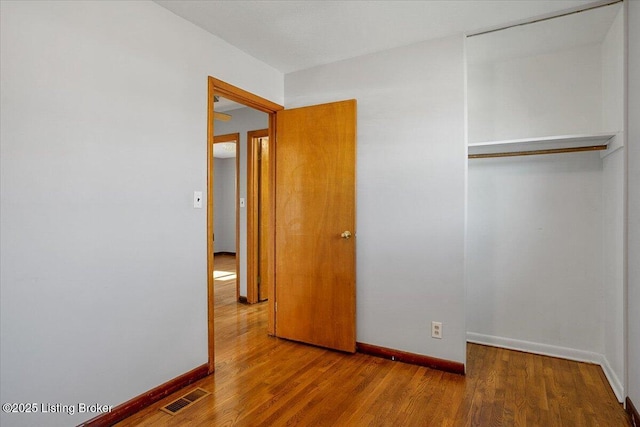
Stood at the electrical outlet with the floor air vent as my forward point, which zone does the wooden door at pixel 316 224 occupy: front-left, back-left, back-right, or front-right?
front-right

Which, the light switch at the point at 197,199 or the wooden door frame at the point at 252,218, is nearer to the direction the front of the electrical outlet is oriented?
the light switch

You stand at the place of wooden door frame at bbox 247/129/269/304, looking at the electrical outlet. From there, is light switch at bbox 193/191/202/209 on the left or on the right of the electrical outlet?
right

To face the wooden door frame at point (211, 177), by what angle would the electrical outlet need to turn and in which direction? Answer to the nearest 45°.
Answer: approximately 90° to its right

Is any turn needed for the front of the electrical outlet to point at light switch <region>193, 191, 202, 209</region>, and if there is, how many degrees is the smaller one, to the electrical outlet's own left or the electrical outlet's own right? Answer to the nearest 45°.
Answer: approximately 45° to the electrical outlet's own right

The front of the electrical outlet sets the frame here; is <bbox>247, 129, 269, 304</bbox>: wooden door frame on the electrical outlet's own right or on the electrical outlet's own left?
on the electrical outlet's own right

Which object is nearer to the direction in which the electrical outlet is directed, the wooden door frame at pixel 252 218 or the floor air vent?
the floor air vent

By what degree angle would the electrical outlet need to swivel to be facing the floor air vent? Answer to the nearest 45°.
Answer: approximately 45° to its right

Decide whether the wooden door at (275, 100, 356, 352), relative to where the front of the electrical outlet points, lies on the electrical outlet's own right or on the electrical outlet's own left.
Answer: on the electrical outlet's own right

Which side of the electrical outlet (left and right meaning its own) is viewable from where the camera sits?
front
